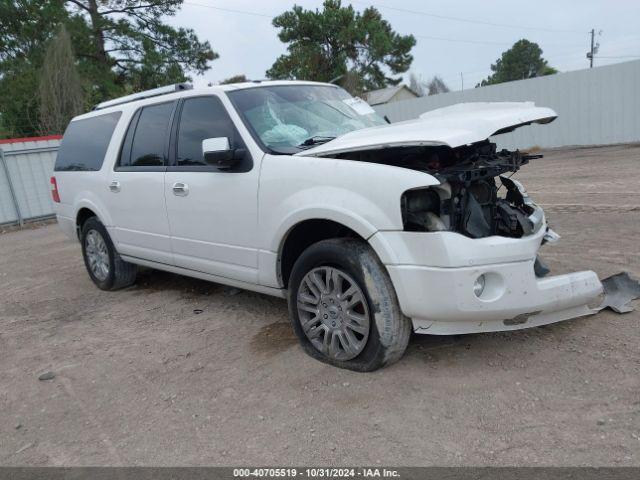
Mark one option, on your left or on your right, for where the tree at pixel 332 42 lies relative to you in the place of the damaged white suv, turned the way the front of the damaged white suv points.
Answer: on your left

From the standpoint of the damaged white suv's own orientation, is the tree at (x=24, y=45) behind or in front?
behind

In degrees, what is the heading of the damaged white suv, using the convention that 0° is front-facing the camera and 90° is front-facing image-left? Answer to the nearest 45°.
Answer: approximately 315°

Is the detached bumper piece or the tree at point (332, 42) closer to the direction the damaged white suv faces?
the detached bumper piece

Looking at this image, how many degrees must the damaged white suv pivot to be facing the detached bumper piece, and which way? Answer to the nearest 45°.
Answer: approximately 45° to its left

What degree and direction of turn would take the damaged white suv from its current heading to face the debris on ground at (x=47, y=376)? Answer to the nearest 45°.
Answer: approximately 135° to its right

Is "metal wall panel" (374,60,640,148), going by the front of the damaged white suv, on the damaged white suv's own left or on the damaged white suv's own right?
on the damaged white suv's own left

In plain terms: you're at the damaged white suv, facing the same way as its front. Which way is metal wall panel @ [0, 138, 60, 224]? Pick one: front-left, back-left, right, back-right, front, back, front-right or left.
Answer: back

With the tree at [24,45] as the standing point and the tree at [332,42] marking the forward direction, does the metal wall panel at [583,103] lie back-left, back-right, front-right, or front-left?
front-right

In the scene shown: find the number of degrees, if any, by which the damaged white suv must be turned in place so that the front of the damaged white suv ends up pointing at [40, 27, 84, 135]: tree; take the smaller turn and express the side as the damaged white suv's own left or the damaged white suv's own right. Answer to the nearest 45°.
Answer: approximately 180°
